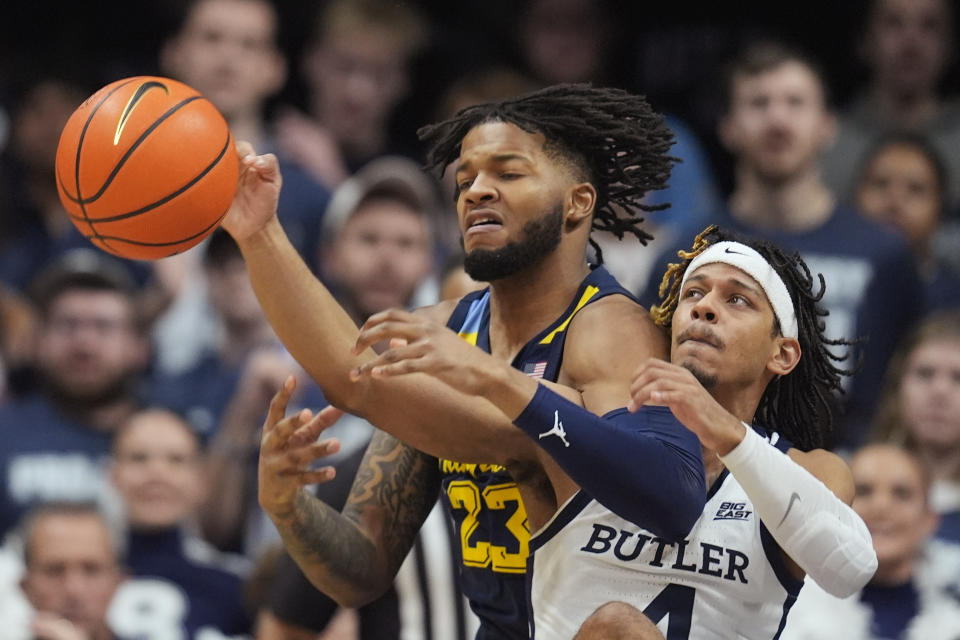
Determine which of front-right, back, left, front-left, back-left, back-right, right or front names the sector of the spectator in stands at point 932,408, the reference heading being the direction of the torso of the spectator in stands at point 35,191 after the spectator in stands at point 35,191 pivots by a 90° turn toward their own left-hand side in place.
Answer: front-right

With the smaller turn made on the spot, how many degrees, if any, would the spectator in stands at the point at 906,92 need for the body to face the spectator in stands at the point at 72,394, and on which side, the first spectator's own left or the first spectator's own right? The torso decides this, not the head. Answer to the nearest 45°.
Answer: approximately 45° to the first spectator's own right

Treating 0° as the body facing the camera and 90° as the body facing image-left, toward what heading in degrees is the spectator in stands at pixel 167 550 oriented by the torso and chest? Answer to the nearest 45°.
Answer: approximately 0°

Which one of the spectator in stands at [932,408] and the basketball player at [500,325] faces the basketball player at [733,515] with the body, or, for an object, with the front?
the spectator in stands

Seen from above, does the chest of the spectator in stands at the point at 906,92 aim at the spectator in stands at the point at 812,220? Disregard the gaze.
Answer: yes

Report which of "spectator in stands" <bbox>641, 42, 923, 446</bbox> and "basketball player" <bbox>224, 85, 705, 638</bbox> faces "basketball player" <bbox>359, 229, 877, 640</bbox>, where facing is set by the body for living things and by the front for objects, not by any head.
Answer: the spectator in stands

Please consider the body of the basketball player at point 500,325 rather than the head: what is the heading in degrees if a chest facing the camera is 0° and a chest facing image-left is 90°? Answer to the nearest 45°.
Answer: approximately 45°
